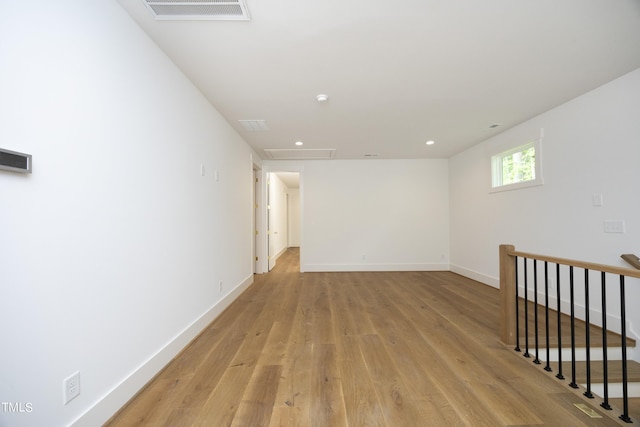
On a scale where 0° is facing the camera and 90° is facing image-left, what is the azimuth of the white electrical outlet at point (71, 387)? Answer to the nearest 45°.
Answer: approximately 315°
